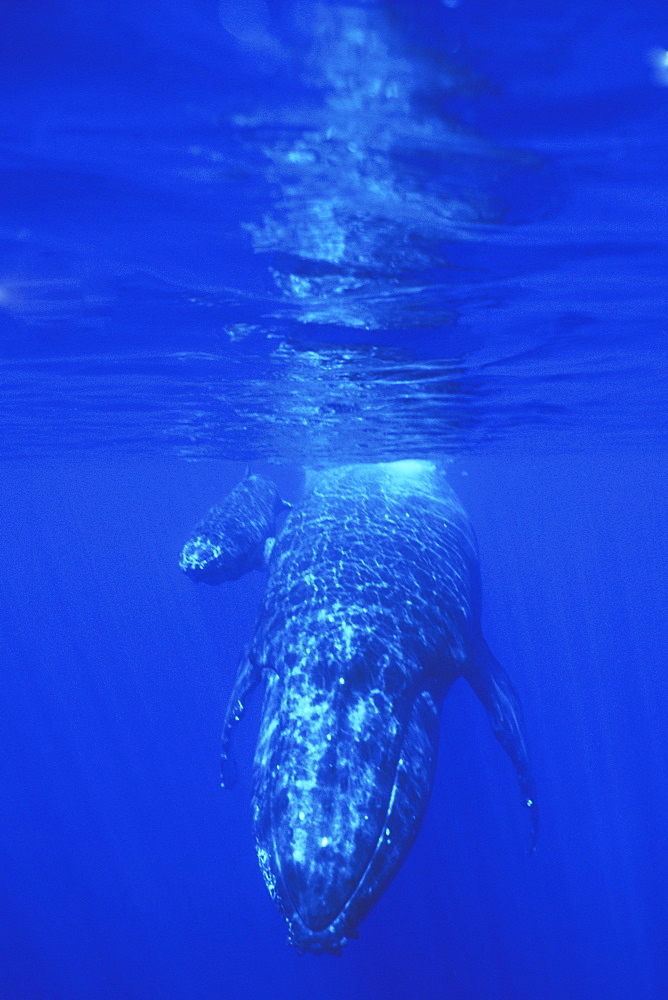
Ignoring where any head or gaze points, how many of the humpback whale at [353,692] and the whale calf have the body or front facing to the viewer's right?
0

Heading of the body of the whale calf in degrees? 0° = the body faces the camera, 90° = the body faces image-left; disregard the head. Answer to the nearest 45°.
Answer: approximately 45°

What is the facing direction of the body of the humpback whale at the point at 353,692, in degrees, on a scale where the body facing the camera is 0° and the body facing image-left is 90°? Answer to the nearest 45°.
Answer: approximately 0°
